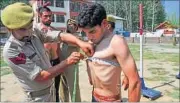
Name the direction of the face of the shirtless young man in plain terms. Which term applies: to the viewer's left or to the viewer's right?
to the viewer's left

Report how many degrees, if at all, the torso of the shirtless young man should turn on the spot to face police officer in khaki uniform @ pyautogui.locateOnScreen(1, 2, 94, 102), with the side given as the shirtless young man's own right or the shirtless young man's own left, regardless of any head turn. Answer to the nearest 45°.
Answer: approximately 45° to the shirtless young man's own right

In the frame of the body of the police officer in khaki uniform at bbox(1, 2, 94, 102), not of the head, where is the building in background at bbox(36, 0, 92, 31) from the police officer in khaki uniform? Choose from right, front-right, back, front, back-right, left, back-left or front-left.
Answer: back-left

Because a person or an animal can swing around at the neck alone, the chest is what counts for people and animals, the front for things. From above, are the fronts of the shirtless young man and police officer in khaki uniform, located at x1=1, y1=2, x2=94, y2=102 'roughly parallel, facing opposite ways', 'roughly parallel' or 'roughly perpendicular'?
roughly perpendicular

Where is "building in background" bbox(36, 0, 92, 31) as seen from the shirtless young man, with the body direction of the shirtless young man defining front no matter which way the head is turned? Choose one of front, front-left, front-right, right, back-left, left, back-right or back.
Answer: back-right

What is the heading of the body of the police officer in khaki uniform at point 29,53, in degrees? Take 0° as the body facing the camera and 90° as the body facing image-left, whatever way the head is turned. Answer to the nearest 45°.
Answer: approximately 315°

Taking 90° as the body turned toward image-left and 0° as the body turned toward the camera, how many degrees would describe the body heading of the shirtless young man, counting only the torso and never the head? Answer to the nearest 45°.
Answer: approximately 45°

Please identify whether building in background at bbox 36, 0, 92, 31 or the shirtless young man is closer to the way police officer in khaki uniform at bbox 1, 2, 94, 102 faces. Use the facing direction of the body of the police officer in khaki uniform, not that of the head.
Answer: the shirtless young man
